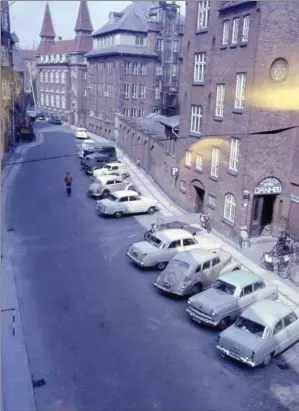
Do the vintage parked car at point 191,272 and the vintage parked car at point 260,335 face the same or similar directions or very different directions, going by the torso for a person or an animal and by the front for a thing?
same or similar directions

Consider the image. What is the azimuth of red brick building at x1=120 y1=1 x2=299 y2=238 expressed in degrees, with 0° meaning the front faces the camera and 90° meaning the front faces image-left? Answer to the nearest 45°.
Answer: approximately 45°

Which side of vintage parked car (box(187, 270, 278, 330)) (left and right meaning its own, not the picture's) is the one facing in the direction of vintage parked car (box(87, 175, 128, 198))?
right

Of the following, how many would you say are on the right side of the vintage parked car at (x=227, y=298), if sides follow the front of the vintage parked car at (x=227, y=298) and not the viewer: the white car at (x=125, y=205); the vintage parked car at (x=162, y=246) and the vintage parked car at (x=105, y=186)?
3

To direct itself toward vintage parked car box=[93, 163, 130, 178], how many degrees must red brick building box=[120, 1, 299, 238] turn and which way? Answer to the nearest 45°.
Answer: approximately 90° to its right
